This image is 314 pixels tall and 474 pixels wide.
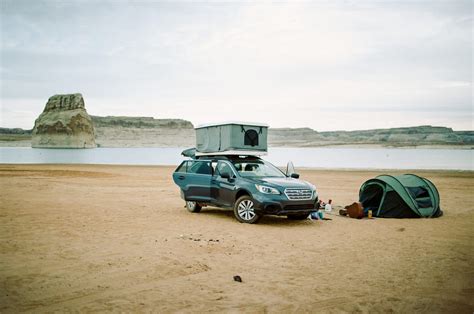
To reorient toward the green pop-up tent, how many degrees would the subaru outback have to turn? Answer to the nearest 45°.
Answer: approximately 45° to its left

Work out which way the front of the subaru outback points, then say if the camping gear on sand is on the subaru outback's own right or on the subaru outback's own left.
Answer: on the subaru outback's own left

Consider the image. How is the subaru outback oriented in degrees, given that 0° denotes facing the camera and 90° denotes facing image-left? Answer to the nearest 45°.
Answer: approximately 315°
